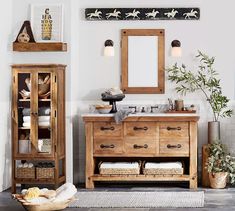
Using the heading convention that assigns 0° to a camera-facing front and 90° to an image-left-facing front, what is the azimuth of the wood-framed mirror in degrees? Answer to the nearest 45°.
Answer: approximately 0°

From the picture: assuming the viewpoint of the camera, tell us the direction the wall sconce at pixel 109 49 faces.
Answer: facing the viewer

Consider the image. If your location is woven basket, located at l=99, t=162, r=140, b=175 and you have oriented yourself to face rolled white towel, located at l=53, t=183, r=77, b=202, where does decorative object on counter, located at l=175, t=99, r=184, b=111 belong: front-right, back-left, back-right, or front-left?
back-left

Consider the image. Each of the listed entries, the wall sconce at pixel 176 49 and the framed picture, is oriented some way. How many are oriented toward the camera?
2

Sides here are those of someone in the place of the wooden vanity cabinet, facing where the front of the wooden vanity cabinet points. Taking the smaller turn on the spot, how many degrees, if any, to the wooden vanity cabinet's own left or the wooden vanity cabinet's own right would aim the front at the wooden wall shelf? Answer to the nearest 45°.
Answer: approximately 90° to the wooden vanity cabinet's own right

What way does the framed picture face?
toward the camera

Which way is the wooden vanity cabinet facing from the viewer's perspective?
toward the camera

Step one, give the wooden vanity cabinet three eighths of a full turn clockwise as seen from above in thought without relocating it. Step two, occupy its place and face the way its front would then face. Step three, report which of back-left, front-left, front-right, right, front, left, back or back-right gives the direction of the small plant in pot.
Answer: back-right
